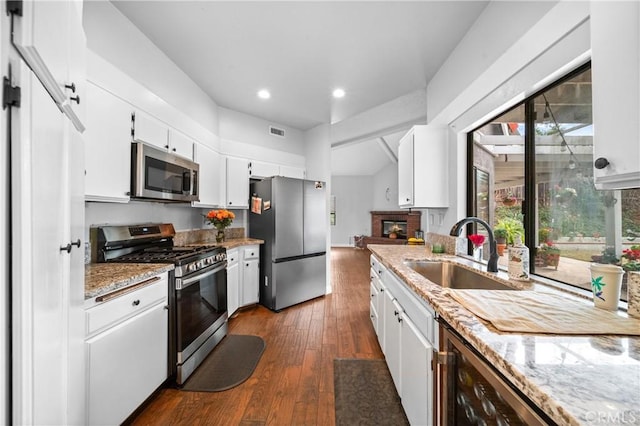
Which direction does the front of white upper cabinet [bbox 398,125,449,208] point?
to the viewer's left

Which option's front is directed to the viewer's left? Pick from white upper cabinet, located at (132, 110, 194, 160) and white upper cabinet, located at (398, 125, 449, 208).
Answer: white upper cabinet, located at (398, 125, 449, 208)

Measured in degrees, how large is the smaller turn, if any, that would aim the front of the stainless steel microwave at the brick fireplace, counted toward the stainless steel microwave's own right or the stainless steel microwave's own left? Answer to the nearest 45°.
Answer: approximately 90° to the stainless steel microwave's own left

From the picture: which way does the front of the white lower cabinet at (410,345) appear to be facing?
to the viewer's left

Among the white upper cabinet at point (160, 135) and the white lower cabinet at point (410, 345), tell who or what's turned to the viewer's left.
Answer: the white lower cabinet

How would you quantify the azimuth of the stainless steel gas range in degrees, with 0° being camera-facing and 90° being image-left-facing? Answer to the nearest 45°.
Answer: approximately 315°

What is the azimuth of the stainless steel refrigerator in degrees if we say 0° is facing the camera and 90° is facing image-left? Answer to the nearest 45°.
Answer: approximately 315°

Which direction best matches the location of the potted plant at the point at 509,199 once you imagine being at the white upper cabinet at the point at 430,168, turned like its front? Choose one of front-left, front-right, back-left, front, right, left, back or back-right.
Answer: back-right

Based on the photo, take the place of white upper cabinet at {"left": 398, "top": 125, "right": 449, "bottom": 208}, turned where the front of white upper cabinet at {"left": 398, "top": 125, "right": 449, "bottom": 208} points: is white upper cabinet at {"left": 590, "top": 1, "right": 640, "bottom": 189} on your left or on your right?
on your left

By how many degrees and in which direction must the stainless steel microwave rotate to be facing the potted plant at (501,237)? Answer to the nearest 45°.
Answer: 0° — it already faces it
